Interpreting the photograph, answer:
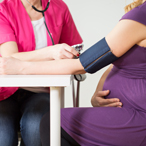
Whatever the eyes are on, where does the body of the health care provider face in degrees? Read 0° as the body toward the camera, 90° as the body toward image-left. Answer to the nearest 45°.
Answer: approximately 0°
